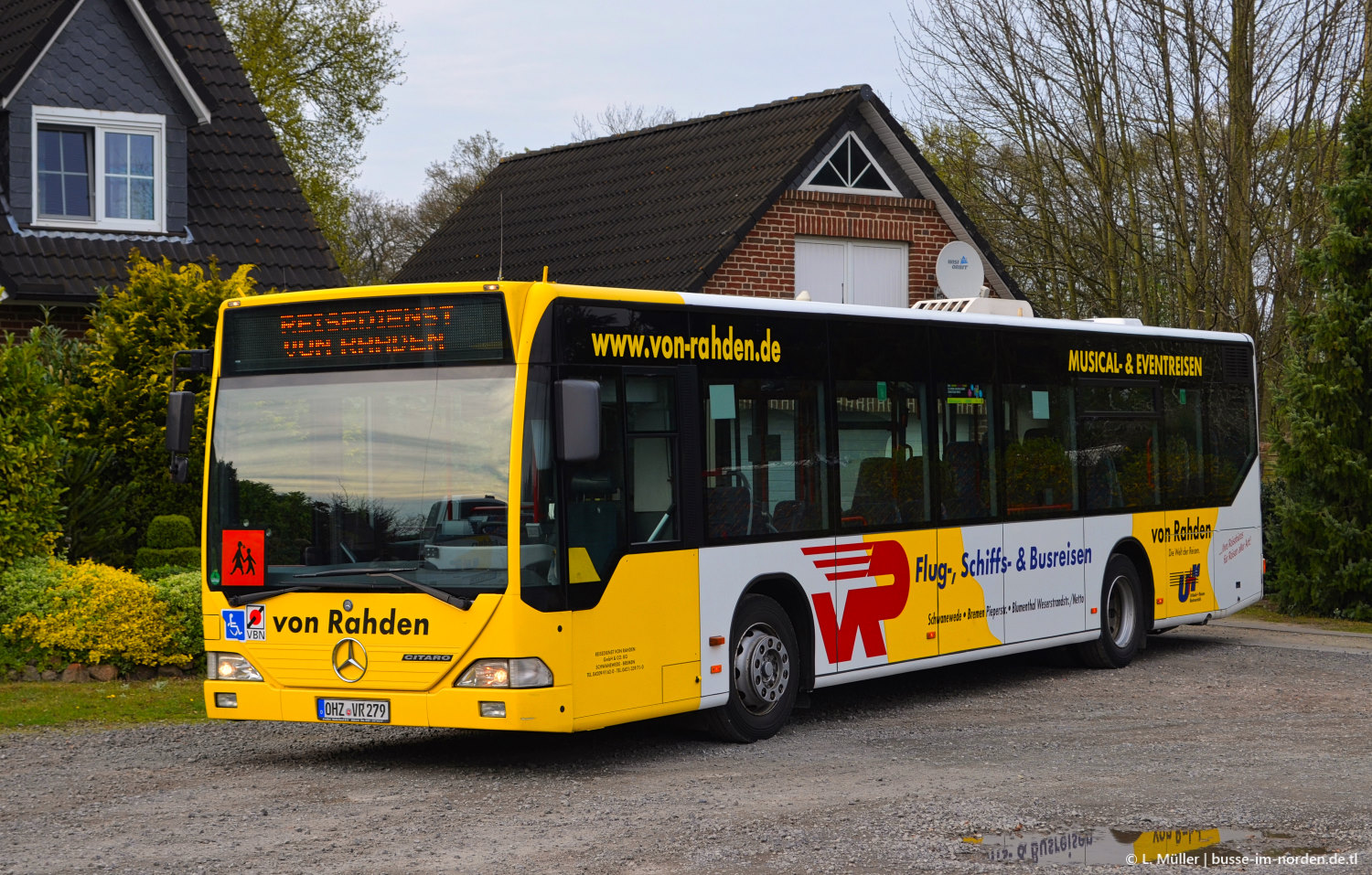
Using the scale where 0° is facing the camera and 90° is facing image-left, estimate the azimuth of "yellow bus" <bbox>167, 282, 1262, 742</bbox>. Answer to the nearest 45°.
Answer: approximately 45°

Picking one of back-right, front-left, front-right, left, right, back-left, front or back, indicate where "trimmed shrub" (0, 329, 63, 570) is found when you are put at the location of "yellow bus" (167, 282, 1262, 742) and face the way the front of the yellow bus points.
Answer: right

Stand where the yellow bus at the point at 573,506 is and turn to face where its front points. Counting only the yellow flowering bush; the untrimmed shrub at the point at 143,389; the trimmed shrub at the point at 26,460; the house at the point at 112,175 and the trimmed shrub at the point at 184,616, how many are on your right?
5

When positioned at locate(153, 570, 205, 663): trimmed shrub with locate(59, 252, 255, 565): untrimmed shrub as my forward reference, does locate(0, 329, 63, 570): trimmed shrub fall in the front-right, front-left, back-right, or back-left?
front-left

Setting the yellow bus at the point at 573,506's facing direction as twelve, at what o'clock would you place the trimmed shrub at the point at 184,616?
The trimmed shrub is roughly at 3 o'clock from the yellow bus.

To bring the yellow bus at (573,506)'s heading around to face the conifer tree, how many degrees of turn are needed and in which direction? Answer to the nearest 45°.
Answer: approximately 180°

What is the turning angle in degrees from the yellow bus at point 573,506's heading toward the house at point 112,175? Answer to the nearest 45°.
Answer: approximately 90° to its right

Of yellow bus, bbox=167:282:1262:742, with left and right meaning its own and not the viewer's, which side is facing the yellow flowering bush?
right

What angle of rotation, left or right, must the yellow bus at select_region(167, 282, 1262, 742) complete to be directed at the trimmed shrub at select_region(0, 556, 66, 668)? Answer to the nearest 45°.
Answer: approximately 90° to its right

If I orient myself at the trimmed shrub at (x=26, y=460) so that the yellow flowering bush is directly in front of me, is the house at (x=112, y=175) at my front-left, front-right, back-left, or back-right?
back-left

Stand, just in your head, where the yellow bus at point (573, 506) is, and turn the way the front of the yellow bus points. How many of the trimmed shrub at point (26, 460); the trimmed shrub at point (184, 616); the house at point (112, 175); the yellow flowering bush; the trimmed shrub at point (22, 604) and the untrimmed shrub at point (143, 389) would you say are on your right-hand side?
6

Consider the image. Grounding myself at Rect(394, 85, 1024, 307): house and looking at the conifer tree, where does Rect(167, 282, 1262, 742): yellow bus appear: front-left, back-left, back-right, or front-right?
front-right
